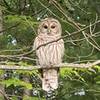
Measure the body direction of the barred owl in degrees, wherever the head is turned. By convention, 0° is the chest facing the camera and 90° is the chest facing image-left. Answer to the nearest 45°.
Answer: approximately 0°
